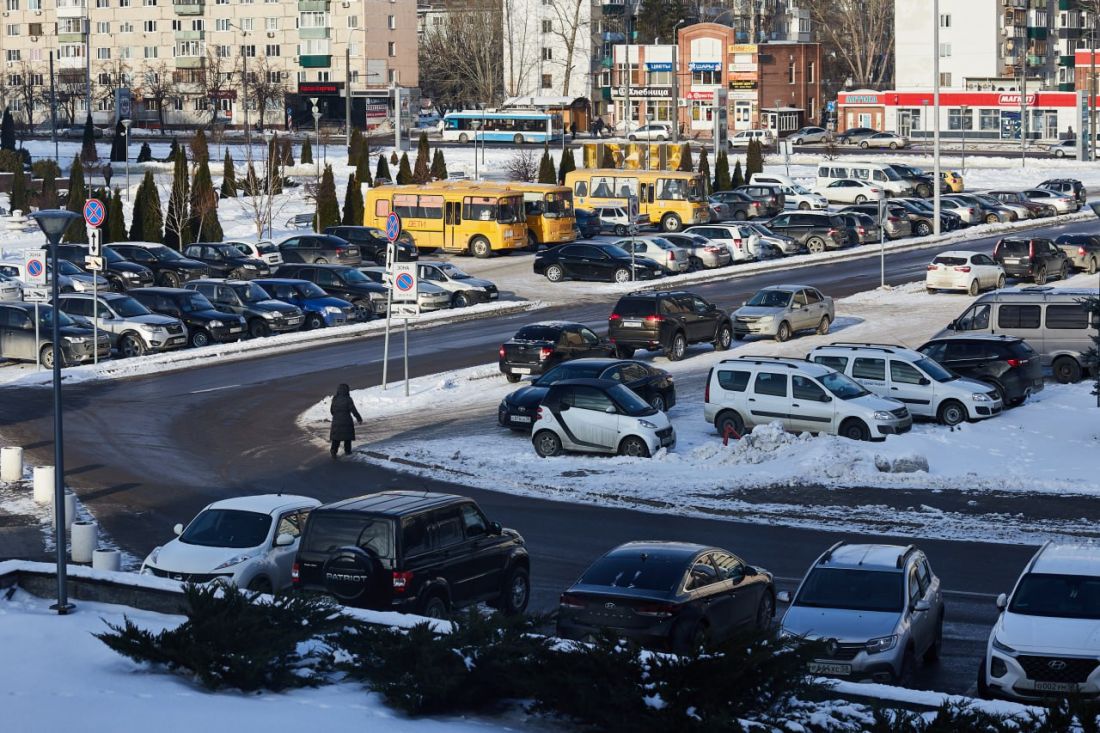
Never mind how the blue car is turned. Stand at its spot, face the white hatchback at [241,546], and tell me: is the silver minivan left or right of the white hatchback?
left

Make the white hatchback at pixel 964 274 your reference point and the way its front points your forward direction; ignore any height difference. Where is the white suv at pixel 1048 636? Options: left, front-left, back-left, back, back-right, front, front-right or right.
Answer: back-right

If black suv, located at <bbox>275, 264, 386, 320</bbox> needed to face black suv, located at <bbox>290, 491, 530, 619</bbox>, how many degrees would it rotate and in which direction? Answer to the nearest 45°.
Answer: approximately 45° to its right

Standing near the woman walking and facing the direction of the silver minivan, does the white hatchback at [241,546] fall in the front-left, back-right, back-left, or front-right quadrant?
back-right

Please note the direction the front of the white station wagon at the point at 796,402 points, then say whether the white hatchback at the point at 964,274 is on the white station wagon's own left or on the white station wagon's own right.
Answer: on the white station wagon's own left

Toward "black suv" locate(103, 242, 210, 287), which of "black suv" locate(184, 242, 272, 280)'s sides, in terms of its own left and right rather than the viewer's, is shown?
right

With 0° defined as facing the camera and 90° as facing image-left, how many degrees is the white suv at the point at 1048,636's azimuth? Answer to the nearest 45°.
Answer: approximately 0°

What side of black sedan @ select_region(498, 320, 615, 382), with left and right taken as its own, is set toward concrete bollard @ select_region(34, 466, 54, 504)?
back
